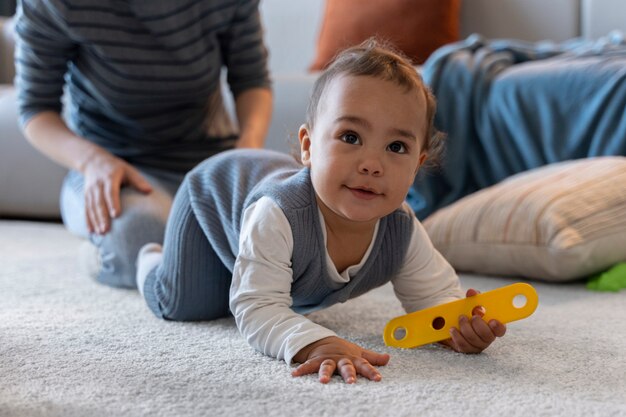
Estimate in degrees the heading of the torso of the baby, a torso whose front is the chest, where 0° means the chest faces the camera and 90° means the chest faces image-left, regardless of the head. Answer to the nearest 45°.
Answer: approximately 315°

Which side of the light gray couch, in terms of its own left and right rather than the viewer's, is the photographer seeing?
front

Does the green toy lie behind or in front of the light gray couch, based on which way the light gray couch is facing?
in front

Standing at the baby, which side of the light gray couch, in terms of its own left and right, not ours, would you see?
front

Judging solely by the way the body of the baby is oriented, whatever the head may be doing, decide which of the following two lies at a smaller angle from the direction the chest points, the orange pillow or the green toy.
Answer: the green toy

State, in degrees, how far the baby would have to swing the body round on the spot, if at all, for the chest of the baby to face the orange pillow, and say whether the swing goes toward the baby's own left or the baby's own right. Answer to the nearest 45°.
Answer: approximately 135° to the baby's own left

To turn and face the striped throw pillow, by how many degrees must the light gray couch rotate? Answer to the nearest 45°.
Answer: approximately 45° to its left

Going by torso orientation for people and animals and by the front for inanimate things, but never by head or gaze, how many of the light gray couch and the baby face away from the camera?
0
